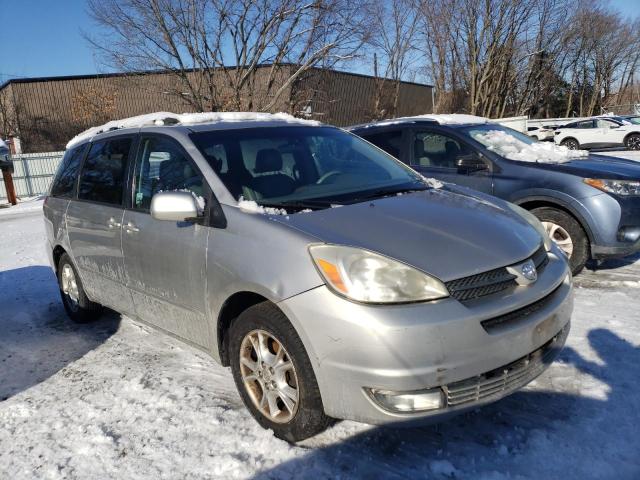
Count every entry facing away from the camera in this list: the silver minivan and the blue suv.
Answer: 0

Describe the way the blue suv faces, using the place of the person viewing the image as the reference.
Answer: facing the viewer and to the right of the viewer

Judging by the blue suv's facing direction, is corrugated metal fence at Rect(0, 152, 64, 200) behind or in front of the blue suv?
behind

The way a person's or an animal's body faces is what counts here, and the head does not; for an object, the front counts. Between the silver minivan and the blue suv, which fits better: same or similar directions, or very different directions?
same or similar directions

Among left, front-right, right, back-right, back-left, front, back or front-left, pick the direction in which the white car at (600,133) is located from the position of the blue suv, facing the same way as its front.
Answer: back-left

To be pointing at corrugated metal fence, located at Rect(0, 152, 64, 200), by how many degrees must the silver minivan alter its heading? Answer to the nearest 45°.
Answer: approximately 180°

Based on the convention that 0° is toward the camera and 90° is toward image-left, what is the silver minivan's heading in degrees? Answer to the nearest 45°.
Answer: approximately 315°

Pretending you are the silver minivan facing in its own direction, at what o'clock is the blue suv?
The blue suv is roughly at 9 o'clock from the silver minivan.
